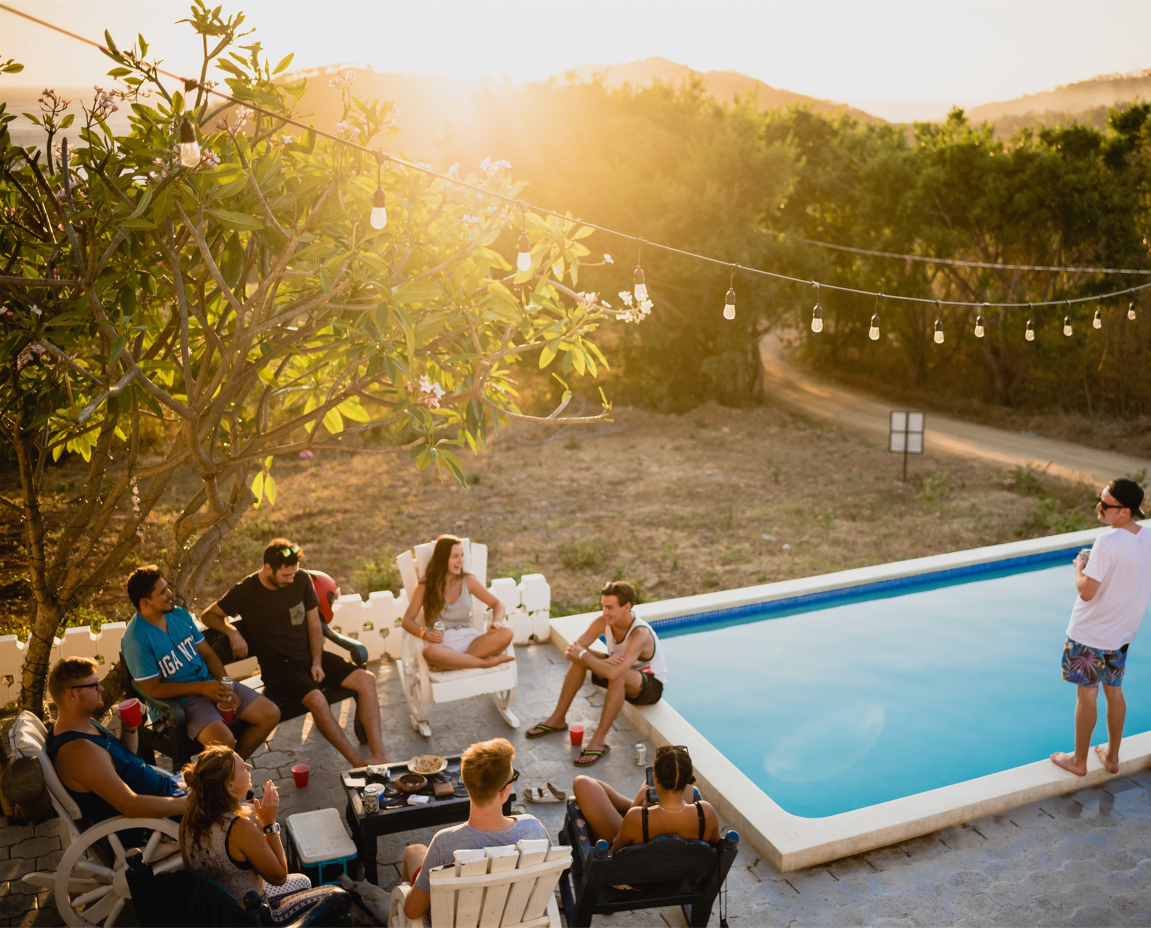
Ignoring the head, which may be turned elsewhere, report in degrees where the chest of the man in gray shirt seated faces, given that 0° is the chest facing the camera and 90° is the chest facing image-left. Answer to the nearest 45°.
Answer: approximately 180°

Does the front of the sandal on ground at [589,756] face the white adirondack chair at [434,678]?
no

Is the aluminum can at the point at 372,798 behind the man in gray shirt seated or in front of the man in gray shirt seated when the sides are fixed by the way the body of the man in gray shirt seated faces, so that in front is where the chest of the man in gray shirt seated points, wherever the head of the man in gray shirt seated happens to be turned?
in front

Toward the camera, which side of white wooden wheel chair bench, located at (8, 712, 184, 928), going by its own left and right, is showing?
right

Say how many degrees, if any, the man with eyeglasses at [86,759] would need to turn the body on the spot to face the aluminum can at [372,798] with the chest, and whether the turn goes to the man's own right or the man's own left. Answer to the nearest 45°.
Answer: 0° — they already face it

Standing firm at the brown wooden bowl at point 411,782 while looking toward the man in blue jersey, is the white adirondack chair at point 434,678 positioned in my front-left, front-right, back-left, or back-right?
front-right

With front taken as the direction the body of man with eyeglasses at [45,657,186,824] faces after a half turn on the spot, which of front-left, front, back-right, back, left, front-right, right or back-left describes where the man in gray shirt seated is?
back-left

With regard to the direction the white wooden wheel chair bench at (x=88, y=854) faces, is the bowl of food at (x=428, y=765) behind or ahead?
ahead

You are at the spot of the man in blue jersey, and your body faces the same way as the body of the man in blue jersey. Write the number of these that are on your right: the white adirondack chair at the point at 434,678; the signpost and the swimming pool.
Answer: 0

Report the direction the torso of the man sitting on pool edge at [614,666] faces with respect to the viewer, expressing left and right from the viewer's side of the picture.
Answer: facing the viewer and to the left of the viewer

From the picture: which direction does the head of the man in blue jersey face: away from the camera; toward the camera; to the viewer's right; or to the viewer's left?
to the viewer's right

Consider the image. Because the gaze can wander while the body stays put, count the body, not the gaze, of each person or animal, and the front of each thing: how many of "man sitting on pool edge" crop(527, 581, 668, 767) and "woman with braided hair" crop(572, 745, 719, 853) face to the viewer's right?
0

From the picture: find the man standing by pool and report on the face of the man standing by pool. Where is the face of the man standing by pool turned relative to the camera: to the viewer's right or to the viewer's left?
to the viewer's left

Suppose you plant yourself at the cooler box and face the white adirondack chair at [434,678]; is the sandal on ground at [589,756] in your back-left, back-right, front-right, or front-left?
front-right

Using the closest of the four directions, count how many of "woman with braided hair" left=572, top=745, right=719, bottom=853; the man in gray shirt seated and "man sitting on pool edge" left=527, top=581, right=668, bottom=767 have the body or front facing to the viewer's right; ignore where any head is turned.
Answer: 0
